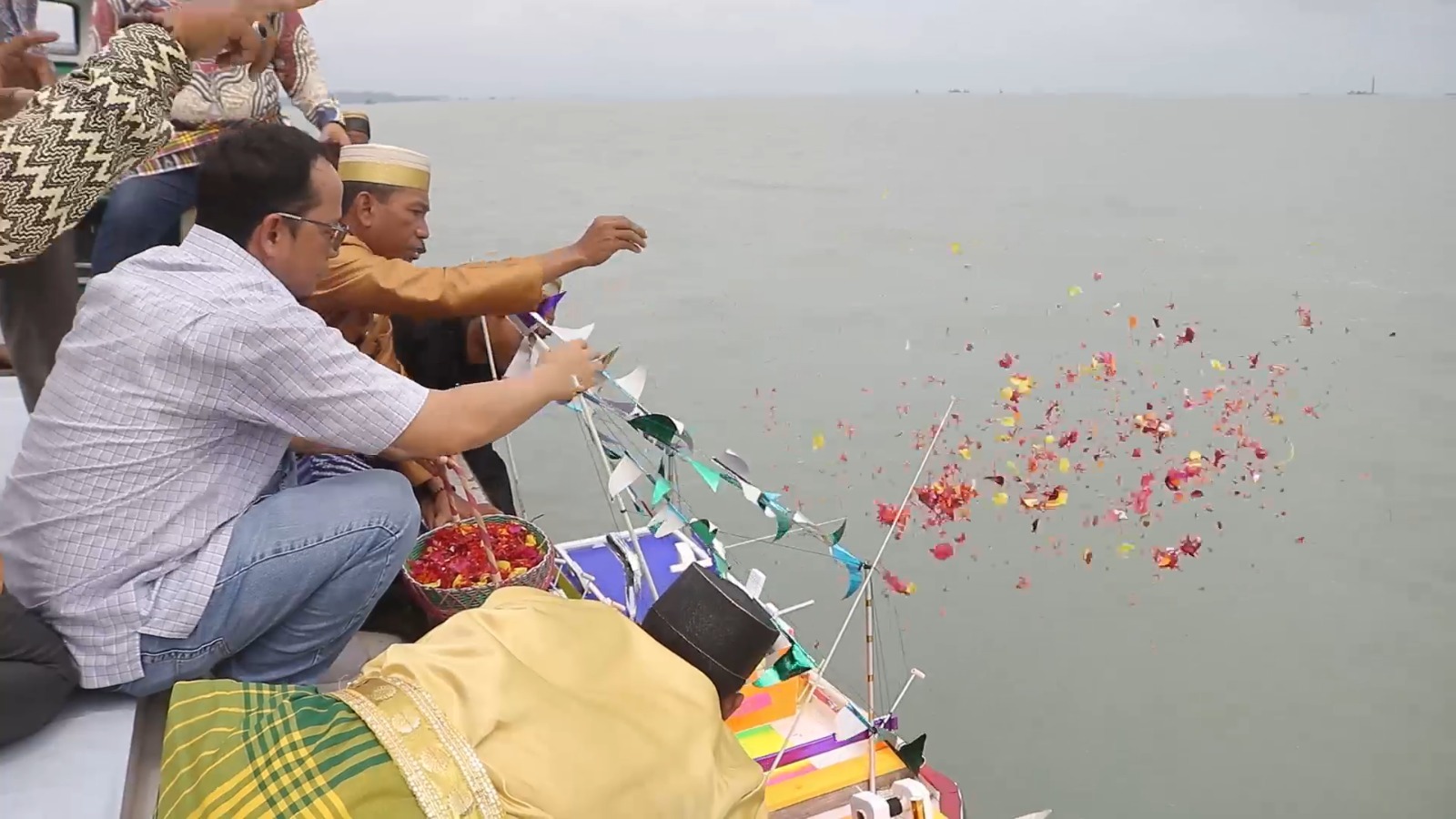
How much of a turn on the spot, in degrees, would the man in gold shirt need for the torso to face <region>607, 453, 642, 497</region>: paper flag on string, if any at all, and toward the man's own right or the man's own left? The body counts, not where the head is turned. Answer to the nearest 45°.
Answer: approximately 45° to the man's own right

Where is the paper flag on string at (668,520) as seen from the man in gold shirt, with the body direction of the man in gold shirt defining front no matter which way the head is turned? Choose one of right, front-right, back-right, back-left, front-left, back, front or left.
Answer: front-right

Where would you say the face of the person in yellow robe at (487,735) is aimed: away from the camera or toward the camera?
away from the camera

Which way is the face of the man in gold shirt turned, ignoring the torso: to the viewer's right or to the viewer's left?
to the viewer's right

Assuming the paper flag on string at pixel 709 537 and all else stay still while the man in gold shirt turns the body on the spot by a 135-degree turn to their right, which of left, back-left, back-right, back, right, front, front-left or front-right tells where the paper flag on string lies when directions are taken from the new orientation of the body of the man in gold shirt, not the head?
left

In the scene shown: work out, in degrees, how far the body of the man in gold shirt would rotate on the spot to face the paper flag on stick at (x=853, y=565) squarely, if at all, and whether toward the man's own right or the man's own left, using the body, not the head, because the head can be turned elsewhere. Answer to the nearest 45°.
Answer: approximately 45° to the man's own right

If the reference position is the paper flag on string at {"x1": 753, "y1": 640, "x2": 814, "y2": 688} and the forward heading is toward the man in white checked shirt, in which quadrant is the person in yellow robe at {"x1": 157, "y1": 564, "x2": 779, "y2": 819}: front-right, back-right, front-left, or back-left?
front-left

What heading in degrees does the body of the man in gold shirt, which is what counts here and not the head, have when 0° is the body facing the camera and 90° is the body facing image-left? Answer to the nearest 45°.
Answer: approximately 270°

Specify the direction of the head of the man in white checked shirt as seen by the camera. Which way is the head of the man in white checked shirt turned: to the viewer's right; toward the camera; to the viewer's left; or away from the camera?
to the viewer's right

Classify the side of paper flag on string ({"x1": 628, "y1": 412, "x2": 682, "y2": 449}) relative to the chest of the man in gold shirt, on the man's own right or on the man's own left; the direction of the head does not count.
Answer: on the man's own right

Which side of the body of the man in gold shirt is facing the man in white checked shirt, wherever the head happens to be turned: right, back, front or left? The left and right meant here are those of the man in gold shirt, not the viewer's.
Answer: right
